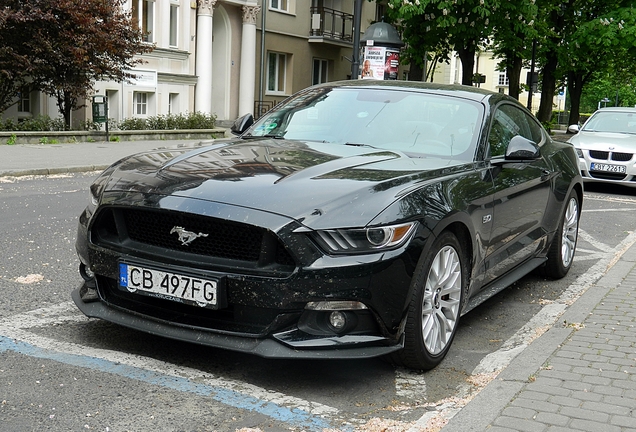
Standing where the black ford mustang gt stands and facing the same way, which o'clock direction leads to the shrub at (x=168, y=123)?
The shrub is roughly at 4 o'clock from the black ford mustang gt.

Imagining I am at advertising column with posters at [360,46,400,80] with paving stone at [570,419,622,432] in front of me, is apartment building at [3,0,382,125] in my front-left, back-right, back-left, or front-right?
back-right

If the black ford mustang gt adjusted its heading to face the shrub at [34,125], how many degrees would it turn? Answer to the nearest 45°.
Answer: approximately 90° to its right

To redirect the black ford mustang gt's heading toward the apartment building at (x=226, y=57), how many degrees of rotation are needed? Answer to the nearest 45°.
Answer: approximately 135° to its right

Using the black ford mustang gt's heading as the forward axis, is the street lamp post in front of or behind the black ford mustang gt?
behind

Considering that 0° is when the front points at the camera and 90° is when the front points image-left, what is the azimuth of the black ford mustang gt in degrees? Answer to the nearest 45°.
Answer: approximately 45°

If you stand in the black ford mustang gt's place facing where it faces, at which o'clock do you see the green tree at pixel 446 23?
The green tree is roughly at 5 o'clock from the black ford mustang gt.

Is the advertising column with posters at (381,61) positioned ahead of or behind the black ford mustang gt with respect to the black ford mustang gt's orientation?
behind
